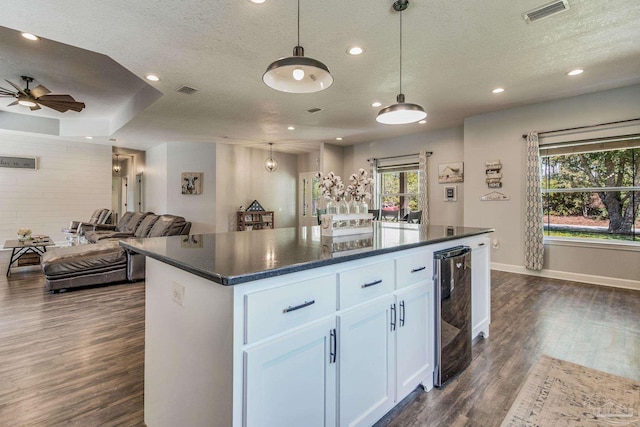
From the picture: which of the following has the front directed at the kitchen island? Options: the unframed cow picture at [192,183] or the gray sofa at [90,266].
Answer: the unframed cow picture

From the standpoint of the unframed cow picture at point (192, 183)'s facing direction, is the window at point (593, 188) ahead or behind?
ahead

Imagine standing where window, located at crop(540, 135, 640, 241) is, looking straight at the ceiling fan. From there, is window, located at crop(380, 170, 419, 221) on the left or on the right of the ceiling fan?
right

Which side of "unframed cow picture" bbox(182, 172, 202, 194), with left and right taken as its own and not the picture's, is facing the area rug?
front

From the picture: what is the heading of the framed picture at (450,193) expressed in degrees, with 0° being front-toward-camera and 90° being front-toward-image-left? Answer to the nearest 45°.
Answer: approximately 45°

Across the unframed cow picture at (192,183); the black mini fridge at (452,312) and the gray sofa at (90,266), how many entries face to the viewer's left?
1

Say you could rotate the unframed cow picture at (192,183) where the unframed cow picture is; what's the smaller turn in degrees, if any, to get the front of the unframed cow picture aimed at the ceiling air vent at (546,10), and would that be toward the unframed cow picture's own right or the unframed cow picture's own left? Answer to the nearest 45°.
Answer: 0° — it already faces it

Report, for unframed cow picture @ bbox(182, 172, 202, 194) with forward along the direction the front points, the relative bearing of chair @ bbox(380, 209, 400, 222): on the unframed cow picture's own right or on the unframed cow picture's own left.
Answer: on the unframed cow picture's own left

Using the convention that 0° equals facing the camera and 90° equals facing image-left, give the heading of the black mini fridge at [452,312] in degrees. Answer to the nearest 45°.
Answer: approximately 315°

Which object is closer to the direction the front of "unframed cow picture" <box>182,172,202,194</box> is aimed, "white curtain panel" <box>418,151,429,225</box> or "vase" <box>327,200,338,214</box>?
the vase

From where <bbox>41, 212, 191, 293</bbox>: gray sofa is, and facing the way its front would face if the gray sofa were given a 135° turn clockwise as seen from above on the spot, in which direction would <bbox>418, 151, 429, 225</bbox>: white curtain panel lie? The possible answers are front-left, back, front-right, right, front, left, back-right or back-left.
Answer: front-right

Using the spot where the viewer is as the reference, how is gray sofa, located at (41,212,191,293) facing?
facing to the left of the viewer
